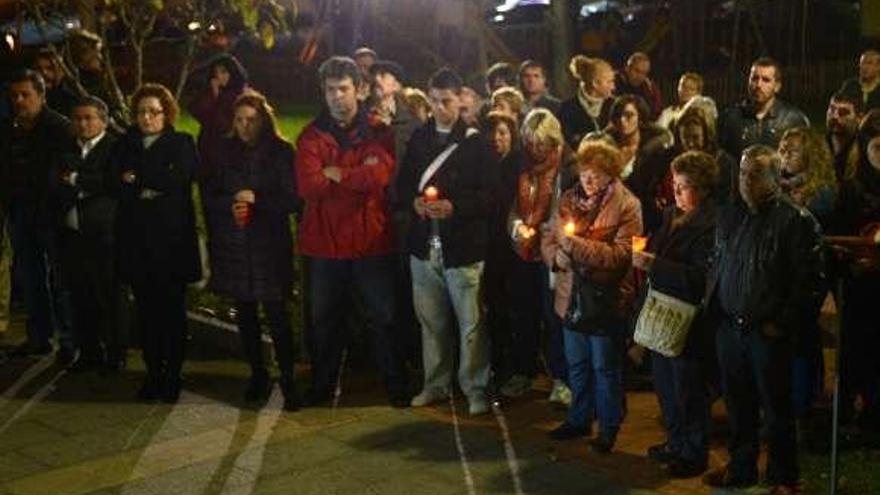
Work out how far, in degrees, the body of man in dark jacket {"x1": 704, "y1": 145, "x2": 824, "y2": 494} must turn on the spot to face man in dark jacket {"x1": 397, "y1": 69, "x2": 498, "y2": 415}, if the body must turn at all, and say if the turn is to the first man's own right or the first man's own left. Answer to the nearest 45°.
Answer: approximately 90° to the first man's own right

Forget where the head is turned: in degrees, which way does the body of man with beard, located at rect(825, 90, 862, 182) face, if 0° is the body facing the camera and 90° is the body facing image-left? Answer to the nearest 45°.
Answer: approximately 45°

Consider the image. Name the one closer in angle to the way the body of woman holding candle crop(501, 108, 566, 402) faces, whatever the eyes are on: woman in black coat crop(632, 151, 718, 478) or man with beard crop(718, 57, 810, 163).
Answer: the woman in black coat

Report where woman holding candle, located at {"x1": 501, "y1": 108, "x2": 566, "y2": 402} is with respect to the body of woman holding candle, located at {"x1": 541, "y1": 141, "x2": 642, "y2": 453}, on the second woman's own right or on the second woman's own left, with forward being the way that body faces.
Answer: on the second woman's own right

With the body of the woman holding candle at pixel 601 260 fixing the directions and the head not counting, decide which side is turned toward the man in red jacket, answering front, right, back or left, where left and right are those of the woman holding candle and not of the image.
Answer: right

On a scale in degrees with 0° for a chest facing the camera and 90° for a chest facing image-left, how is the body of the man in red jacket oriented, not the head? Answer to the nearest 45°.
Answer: approximately 0°
